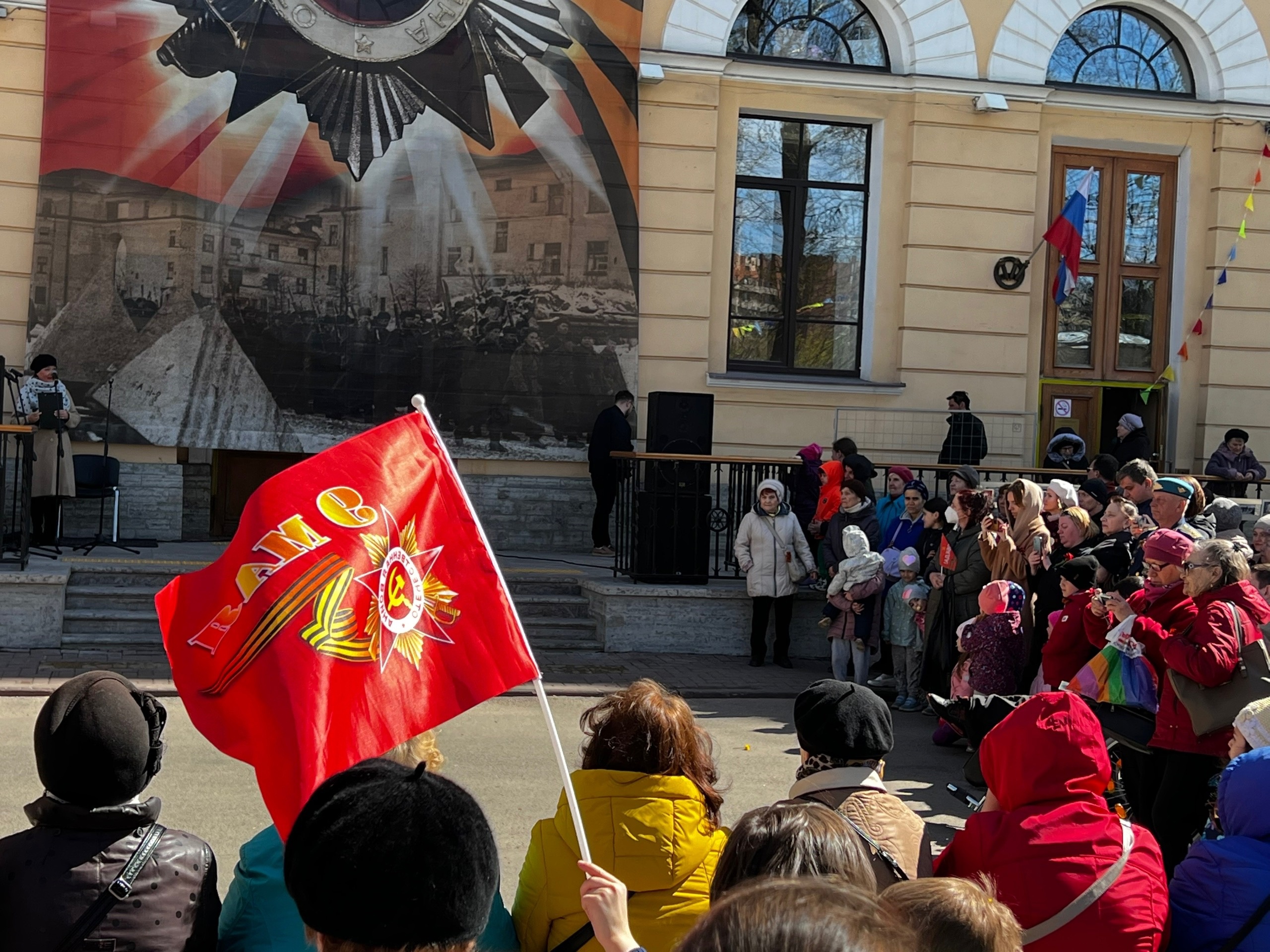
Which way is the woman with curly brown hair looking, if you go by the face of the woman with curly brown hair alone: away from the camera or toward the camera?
away from the camera

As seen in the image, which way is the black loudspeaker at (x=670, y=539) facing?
toward the camera

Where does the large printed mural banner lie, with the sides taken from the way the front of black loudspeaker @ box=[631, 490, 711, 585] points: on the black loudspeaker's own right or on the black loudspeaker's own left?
on the black loudspeaker's own right

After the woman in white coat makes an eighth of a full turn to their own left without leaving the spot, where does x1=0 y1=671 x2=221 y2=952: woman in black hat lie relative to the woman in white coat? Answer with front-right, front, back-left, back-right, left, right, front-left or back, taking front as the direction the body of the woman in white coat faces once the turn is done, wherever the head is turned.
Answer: front-right

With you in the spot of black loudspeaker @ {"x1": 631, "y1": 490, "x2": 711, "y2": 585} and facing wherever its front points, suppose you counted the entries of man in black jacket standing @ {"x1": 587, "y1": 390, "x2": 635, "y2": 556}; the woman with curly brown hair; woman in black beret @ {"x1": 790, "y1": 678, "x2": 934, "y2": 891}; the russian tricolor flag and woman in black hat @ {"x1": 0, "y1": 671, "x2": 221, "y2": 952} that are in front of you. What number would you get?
3

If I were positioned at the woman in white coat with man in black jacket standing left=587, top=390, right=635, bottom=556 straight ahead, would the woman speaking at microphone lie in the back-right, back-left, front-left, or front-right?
front-left

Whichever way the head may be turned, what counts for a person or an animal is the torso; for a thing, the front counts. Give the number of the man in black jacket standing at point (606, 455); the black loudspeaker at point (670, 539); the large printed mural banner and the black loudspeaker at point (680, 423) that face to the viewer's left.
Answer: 0

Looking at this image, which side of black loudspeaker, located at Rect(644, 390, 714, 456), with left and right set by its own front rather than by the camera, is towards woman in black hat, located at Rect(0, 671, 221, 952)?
front

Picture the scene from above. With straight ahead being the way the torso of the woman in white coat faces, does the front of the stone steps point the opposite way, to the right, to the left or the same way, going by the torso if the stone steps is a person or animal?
the same way

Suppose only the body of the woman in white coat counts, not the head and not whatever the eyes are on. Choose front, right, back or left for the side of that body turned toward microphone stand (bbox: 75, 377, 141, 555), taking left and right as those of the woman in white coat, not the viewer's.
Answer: right

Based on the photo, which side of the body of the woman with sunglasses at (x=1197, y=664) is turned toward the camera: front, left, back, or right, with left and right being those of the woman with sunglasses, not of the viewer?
left

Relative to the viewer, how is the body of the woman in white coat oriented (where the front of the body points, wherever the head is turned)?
toward the camera

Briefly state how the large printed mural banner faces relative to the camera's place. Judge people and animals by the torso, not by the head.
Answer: facing the viewer

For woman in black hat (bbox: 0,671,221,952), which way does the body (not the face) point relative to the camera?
away from the camera

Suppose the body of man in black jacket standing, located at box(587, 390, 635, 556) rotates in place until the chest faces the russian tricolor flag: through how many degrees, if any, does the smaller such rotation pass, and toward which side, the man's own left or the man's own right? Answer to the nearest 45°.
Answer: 0° — they already face it

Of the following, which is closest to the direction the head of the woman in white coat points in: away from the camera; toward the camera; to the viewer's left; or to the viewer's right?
toward the camera

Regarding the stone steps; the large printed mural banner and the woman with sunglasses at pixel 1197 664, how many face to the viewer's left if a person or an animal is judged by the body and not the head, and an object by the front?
1

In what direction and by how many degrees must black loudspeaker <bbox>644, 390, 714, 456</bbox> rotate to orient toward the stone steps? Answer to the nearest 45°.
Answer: approximately 90° to its right
